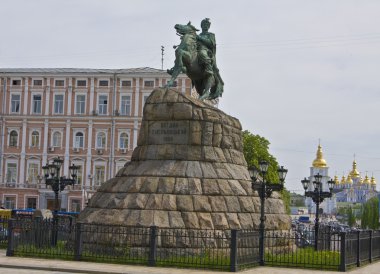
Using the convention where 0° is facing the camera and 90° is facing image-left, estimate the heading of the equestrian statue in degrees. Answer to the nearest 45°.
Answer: approximately 45°
